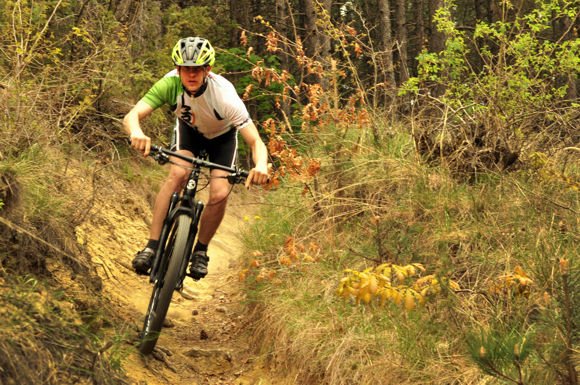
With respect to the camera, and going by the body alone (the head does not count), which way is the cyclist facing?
toward the camera

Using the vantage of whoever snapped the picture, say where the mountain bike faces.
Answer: facing the viewer

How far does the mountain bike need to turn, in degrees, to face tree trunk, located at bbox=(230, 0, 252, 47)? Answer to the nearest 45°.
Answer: approximately 180°

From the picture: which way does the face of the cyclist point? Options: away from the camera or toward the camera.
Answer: toward the camera

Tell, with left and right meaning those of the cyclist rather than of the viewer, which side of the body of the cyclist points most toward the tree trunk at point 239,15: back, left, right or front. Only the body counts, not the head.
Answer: back
